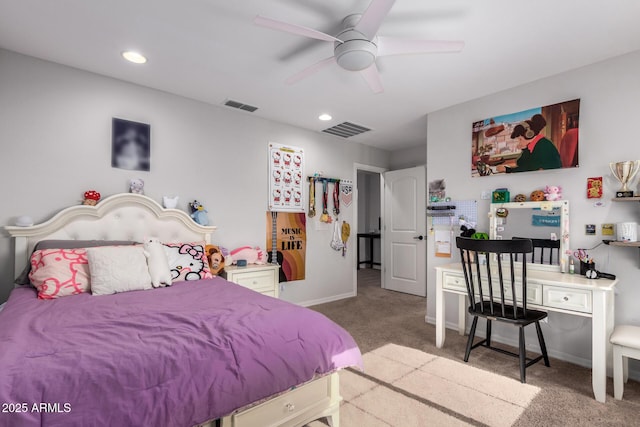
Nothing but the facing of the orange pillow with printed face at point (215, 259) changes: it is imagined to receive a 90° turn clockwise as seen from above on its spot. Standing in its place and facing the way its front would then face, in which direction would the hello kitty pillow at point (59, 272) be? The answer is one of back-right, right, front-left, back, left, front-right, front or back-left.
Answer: front-left

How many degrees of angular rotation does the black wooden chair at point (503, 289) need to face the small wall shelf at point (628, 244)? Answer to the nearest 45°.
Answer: approximately 45° to its right

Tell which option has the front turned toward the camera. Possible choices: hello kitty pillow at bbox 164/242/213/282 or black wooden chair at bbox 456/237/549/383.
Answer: the hello kitty pillow

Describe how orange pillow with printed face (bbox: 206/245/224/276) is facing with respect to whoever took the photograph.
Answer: facing the viewer

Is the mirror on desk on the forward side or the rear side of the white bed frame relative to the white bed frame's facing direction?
on the forward side

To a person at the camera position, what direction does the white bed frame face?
facing the viewer and to the right of the viewer

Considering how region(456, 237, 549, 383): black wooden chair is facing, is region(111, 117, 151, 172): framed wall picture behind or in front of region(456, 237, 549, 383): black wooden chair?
behind

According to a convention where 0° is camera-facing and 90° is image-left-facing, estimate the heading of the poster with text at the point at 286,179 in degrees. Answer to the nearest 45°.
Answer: approximately 315°

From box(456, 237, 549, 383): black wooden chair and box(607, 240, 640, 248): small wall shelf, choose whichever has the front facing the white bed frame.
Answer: the small wall shelf

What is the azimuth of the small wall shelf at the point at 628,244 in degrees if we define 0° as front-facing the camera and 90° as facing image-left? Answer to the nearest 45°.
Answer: approximately 45°

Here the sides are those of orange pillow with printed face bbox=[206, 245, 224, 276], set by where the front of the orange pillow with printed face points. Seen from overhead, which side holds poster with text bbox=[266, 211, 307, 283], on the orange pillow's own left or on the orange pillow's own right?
on the orange pillow's own left

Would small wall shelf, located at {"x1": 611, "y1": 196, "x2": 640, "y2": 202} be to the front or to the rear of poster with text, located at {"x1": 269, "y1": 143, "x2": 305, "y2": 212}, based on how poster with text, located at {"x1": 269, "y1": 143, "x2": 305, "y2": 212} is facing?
to the front

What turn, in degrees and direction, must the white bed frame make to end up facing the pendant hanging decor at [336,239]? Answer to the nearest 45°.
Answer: approximately 90° to its left

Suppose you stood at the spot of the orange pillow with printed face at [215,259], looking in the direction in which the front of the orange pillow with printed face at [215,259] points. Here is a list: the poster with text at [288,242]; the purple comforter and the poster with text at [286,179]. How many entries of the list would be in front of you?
1

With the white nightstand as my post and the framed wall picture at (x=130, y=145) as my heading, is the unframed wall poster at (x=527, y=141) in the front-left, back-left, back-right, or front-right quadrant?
back-left

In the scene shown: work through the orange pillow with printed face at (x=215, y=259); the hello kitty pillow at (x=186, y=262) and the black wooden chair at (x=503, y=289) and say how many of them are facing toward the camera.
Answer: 2

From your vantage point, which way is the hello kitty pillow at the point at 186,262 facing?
toward the camera
